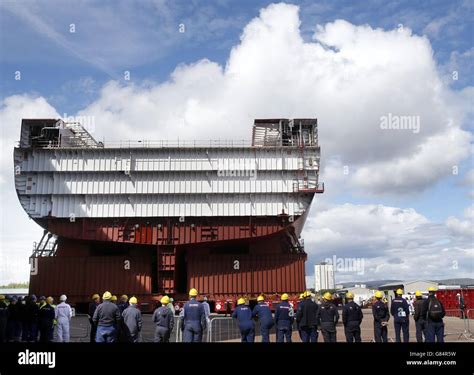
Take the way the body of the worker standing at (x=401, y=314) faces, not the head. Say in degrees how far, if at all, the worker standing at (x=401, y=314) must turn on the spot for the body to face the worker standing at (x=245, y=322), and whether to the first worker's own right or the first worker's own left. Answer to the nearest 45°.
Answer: approximately 135° to the first worker's own left

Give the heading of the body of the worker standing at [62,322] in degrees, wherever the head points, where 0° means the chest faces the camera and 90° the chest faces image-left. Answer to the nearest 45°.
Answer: approximately 180°

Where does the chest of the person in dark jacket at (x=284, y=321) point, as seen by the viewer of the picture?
away from the camera

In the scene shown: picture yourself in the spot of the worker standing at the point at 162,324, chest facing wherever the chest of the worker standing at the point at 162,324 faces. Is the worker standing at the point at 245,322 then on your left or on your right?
on your right

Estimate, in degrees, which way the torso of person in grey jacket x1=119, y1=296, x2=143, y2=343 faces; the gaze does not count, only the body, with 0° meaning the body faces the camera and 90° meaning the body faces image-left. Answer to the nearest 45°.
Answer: approximately 180°

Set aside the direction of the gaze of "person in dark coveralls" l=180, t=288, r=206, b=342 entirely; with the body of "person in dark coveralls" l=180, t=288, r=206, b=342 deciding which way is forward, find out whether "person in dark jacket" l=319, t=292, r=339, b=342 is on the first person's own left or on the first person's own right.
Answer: on the first person's own right

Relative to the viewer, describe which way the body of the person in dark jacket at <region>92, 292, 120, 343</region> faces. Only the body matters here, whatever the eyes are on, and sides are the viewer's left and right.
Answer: facing away from the viewer

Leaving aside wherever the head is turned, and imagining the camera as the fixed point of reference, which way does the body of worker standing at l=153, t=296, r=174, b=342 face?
away from the camera

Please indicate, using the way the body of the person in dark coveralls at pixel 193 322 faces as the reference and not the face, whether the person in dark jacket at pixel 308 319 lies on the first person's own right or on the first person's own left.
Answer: on the first person's own right

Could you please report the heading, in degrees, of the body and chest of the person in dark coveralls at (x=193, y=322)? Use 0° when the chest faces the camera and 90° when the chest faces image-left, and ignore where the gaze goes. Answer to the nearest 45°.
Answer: approximately 180°
